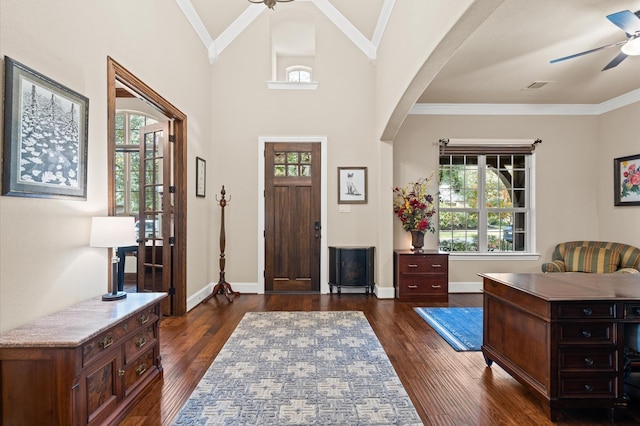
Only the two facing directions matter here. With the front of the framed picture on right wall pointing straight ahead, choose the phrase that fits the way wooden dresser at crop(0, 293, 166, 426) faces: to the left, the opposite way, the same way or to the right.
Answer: the opposite way

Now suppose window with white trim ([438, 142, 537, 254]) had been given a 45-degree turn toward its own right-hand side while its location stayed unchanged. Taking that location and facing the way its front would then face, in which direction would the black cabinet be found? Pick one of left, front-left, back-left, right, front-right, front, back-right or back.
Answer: front

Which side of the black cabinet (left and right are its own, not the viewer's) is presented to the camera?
front

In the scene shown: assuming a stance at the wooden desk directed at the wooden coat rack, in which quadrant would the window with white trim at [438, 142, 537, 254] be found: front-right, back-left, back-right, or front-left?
front-right

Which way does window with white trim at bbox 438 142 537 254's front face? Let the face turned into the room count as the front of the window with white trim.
toward the camera

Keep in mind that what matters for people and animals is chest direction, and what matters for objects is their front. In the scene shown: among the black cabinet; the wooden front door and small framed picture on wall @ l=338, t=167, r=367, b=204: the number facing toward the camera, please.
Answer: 3

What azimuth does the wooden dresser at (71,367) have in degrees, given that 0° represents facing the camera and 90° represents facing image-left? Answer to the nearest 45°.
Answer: approximately 315°

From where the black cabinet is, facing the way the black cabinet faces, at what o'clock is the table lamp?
The table lamp is roughly at 1 o'clock from the black cabinet.

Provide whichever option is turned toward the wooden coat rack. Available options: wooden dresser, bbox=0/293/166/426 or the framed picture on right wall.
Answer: the framed picture on right wall

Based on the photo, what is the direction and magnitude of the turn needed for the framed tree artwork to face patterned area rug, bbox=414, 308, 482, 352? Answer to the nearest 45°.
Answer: approximately 45° to its left

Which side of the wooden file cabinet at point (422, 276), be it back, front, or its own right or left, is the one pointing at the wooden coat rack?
right

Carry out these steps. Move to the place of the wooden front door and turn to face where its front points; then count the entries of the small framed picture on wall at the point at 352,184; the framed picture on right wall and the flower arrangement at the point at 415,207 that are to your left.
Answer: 3

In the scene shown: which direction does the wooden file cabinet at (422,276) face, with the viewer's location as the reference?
facing the viewer

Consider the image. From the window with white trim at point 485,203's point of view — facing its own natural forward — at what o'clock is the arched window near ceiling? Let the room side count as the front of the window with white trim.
The arched window near ceiling is roughly at 3 o'clock from the window with white trim.
